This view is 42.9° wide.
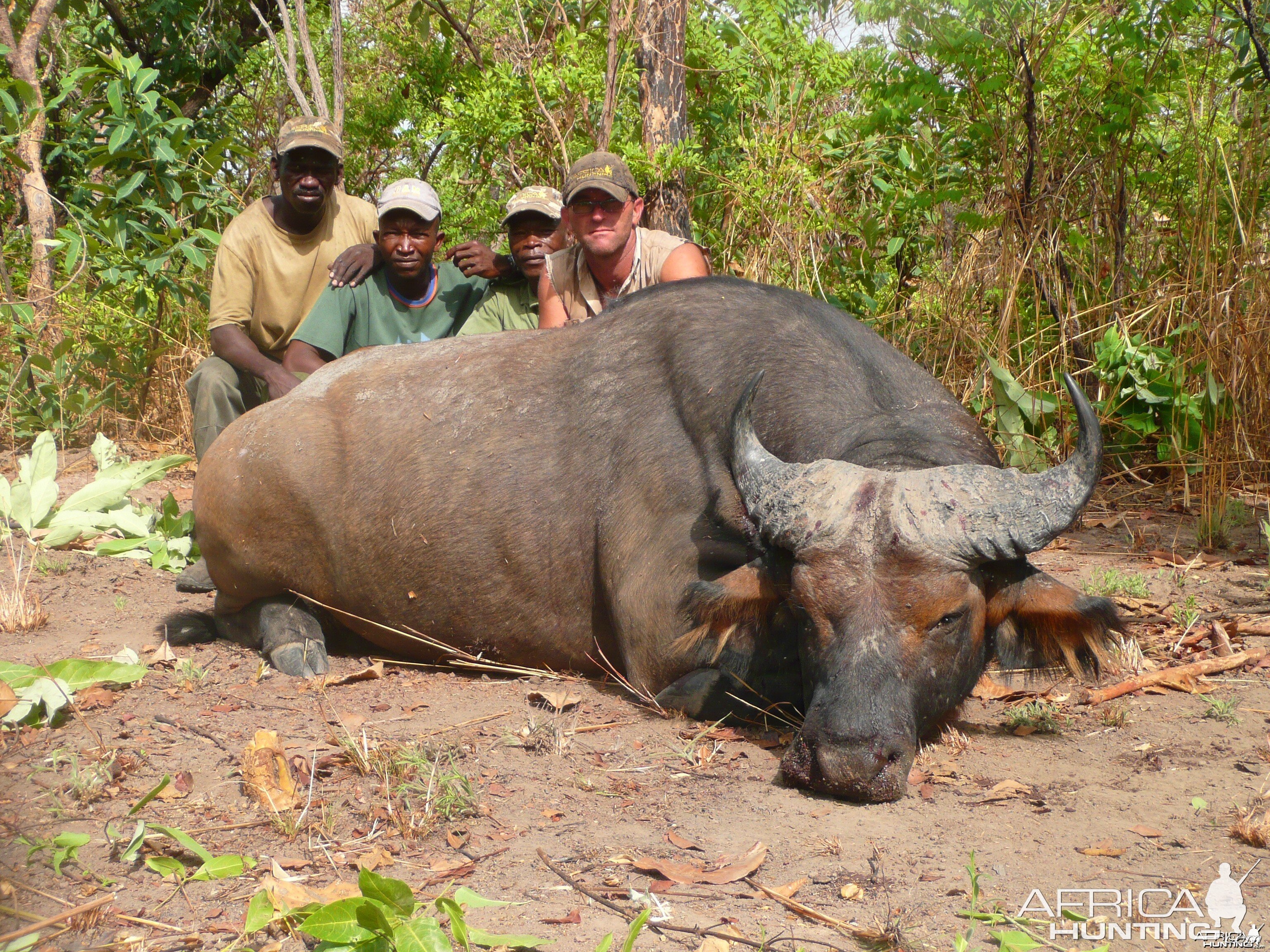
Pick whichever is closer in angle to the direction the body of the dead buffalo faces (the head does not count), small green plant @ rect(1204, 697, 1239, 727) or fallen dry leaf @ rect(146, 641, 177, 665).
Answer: the small green plant

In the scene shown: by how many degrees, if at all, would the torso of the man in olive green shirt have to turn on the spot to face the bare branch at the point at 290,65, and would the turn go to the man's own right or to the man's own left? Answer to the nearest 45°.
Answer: approximately 135° to the man's own right

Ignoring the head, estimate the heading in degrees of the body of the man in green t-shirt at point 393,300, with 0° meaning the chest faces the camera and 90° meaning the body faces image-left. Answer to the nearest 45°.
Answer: approximately 0°

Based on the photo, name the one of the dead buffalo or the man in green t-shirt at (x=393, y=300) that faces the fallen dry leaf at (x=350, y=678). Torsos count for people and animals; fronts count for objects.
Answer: the man in green t-shirt

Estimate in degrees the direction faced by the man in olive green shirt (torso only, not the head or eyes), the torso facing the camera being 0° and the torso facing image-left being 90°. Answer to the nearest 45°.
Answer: approximately 0°

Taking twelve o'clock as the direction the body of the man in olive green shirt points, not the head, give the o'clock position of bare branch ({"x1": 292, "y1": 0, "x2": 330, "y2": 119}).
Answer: The bare branch is roughly at 5 o'clock from the man in olive green shirt.

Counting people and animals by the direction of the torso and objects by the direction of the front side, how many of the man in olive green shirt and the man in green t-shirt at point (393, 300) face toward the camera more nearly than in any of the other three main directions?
2
